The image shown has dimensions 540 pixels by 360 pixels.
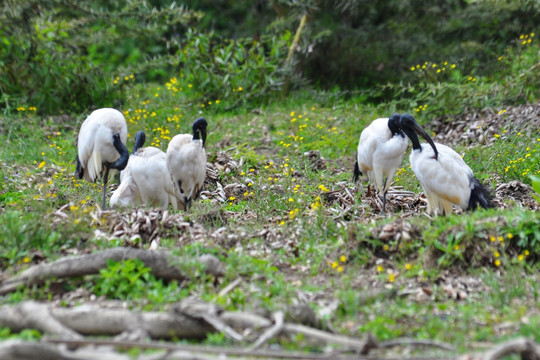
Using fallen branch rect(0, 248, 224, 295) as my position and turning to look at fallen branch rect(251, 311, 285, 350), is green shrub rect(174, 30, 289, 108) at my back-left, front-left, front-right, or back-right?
back-left

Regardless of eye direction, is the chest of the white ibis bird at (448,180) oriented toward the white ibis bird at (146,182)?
yes

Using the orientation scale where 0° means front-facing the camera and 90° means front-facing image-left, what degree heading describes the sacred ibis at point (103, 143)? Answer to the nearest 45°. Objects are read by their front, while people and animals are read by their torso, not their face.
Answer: approximately 315°

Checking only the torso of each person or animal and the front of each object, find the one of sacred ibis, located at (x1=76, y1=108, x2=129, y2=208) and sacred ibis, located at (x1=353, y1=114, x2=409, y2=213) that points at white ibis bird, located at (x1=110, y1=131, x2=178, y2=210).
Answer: sacred ibis, located at (x1=76, y1=108, x2=129, y2=208)

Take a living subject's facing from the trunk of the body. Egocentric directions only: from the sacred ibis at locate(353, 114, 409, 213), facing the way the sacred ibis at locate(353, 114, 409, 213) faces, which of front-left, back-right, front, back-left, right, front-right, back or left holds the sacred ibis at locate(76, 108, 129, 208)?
back-right

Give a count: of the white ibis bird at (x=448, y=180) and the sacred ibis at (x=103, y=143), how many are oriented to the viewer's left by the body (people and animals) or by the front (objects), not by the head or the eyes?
1

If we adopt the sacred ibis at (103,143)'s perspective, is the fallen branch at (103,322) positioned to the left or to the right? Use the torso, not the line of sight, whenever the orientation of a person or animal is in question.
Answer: on its right

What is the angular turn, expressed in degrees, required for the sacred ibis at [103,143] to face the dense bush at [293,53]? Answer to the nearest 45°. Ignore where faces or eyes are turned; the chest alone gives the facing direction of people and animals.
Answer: approximately 90° to its left

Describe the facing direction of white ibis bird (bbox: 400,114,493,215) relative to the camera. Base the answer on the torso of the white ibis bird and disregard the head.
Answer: to the viewer's left

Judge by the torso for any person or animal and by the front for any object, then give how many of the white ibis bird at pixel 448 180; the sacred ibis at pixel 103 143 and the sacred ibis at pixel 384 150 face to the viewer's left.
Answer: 1

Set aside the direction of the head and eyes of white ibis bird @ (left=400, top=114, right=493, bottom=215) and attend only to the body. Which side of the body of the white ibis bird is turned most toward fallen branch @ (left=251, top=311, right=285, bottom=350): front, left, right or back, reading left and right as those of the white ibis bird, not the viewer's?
left

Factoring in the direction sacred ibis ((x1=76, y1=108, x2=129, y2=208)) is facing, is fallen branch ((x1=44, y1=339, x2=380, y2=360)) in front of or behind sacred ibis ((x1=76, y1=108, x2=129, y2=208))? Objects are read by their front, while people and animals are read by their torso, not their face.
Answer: in front

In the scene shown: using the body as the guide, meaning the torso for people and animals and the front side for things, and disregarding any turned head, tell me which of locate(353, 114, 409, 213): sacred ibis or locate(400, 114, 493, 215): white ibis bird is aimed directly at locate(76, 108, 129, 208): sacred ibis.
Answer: the white ibis bird
